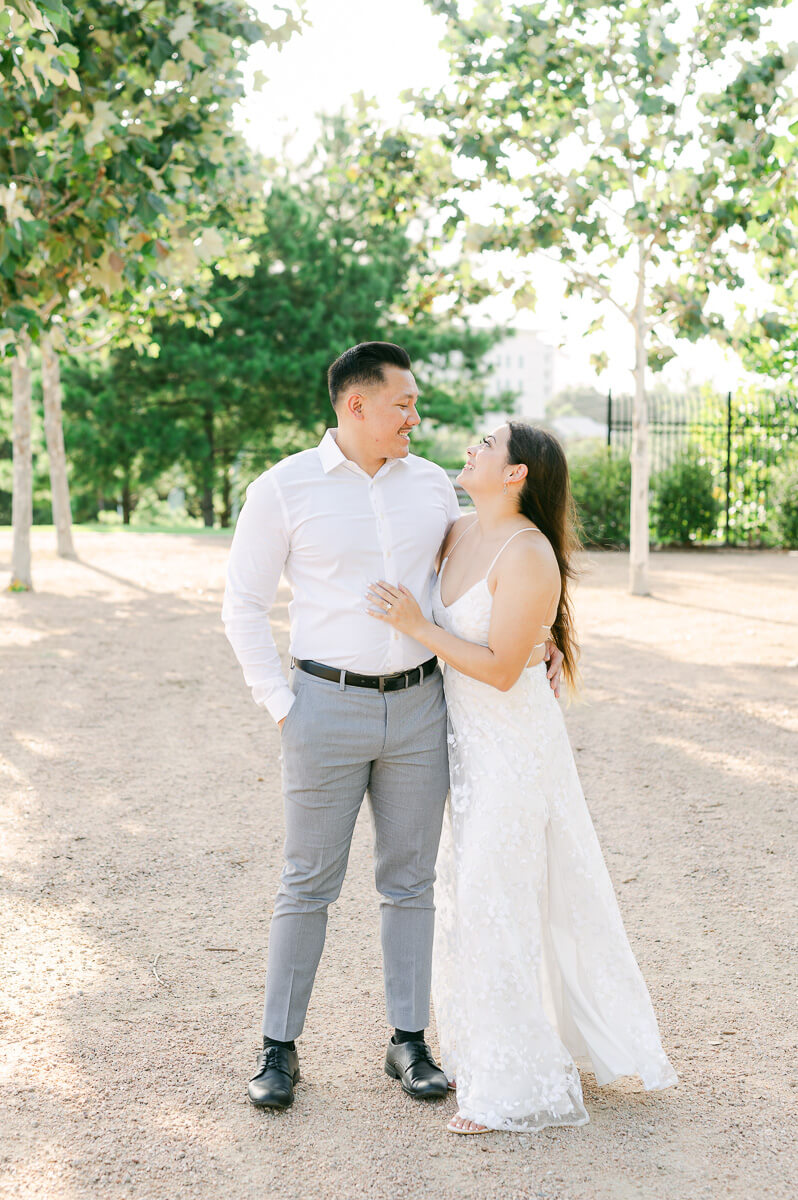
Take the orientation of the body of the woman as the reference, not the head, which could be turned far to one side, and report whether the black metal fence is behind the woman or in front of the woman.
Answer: behind

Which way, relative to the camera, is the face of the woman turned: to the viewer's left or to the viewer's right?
to the viewer's left

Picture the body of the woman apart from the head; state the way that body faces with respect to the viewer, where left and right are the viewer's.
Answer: facing the viewer and to the left of the viewer

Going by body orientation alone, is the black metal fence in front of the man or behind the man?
behind

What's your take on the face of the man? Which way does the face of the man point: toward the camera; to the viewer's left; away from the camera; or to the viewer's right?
to the viewer's right

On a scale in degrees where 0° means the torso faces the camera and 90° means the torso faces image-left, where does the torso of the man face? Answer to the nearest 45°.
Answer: approximately 0°
